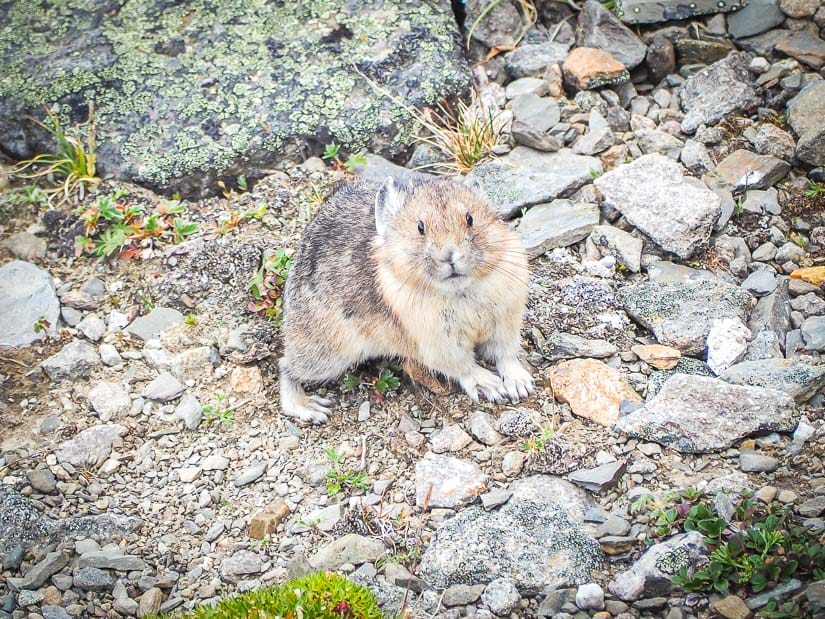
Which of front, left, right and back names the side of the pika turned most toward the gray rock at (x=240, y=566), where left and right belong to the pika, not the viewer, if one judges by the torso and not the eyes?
right

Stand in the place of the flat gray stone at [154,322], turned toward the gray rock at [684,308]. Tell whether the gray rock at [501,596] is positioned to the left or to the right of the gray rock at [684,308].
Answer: right

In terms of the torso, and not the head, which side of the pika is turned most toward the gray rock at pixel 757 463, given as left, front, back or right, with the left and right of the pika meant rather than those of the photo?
front

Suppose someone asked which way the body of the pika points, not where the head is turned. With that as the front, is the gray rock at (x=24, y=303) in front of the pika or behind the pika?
behind

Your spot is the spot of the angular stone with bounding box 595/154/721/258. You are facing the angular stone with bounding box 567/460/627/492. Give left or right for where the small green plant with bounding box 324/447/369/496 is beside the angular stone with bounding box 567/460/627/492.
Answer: right

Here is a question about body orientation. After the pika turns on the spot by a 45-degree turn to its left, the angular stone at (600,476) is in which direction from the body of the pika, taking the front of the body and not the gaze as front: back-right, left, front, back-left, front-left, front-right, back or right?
front-right

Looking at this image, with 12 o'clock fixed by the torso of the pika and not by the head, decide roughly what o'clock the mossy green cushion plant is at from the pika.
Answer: The mossy green cushion plant is roughly at 2 o'clock from the pika.

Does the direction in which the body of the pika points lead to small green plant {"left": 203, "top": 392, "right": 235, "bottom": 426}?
no

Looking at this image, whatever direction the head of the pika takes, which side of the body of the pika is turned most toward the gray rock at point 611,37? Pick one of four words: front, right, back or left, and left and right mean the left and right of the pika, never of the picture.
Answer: left

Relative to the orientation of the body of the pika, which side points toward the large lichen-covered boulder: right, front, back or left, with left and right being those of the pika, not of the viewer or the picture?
back

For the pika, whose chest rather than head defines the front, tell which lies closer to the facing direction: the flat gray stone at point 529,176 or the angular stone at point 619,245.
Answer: the angular stone

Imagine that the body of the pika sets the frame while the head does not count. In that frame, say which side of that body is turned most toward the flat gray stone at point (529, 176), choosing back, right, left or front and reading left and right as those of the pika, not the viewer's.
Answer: left

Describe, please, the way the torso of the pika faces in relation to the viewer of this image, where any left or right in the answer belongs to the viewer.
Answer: facing the viewer and to the right of the viewer

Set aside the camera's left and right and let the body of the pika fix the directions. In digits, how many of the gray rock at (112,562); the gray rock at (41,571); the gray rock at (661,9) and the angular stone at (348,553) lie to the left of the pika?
1
